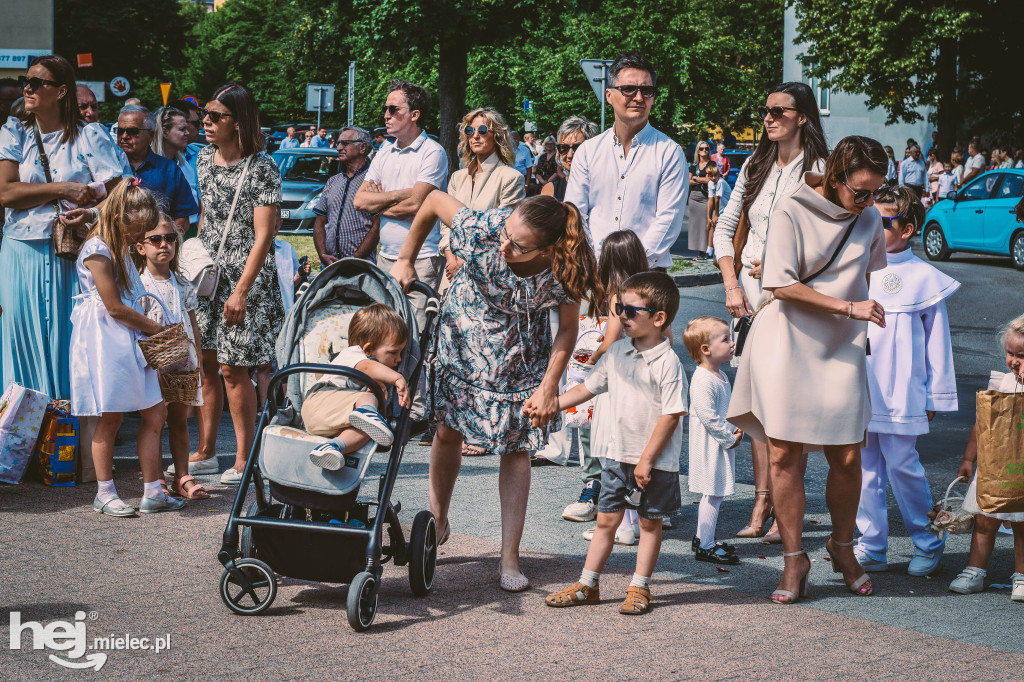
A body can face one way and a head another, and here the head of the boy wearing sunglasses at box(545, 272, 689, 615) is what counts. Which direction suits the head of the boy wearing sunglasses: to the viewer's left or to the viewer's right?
to the viewer's left

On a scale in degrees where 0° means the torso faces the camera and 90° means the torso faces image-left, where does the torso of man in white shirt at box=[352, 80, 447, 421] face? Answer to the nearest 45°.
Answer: approximately 45°

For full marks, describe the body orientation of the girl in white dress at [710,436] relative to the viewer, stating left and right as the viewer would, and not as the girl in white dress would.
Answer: facing to the right of the viewer

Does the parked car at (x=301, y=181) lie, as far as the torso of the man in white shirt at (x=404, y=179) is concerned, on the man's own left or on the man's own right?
on the man's own right

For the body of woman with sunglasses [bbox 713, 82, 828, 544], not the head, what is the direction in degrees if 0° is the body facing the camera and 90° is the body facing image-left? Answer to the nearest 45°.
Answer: approximately 45°

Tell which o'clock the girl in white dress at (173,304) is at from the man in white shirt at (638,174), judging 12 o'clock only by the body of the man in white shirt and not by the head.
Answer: The girl in white dress is roughly at 3 o'clock from the man in white shirt.

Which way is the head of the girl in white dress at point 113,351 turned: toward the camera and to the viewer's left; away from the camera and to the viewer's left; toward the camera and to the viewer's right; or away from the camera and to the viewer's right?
away from the camera and to the viewer's right

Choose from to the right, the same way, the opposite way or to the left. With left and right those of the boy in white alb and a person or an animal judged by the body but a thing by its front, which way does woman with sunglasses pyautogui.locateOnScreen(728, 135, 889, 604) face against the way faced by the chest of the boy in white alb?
to the left

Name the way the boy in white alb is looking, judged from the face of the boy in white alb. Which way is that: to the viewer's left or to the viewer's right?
to the viewer's left
